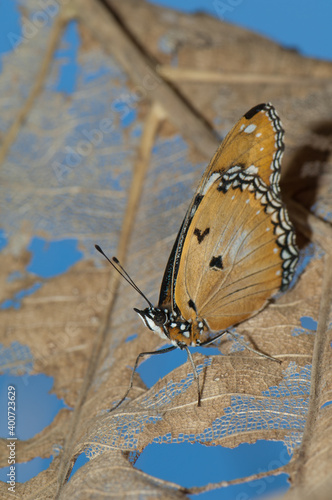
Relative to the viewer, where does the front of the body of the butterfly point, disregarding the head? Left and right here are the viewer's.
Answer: facing to the left of the viewer
